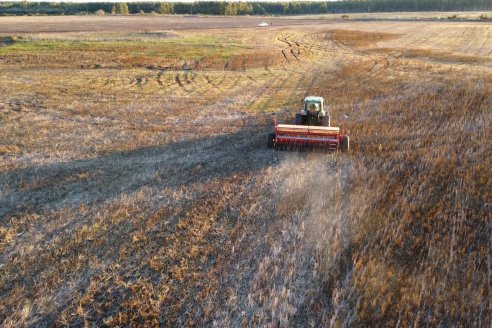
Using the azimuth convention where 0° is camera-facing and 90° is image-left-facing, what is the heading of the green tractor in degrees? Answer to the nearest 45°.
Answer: approximately 180°
